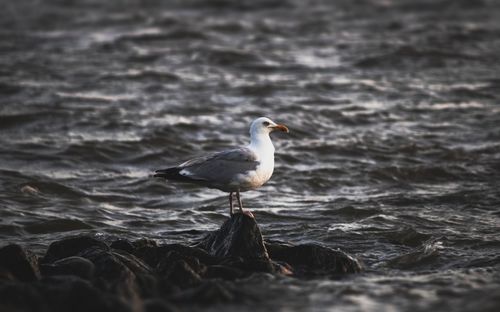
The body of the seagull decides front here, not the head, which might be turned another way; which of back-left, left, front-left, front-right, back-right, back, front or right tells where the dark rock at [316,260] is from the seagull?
front-right

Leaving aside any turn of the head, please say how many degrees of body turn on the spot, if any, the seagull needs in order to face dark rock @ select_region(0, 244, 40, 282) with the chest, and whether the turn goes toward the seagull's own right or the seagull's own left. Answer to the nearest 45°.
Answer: approximately 135° to the seagull's own right

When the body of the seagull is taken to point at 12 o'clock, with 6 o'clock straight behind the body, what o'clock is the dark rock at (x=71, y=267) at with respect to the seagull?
The dark rock is roughly at 5 o'clock from the seagull.

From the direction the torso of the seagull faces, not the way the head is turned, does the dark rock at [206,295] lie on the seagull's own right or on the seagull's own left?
on the seagull's own right

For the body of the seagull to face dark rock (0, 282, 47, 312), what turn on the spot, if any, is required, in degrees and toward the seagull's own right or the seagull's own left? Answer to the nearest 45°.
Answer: approximately 135° to the seagull's own right

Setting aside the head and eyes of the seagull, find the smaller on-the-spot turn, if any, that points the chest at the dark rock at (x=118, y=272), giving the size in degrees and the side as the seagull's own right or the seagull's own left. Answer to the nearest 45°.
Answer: approximately 135° to the seagull's own right

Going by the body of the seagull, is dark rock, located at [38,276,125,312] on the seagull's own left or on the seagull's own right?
on the seagull's own right

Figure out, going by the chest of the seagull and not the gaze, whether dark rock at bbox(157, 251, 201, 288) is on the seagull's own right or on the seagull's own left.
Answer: on the seagull's own right

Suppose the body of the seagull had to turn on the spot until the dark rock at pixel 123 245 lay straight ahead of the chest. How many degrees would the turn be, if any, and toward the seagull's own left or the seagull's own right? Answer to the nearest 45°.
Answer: approximately 180°

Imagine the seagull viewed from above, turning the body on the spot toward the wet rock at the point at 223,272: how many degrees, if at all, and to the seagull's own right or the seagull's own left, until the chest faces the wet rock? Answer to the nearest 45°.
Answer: approximately 90° to the seagull's own right

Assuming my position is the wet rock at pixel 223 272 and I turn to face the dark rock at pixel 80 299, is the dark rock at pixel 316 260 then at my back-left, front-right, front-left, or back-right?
back-left

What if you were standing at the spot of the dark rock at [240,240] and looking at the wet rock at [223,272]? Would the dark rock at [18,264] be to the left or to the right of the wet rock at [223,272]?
right

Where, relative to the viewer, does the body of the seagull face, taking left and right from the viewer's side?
facing to the right of the viewer
